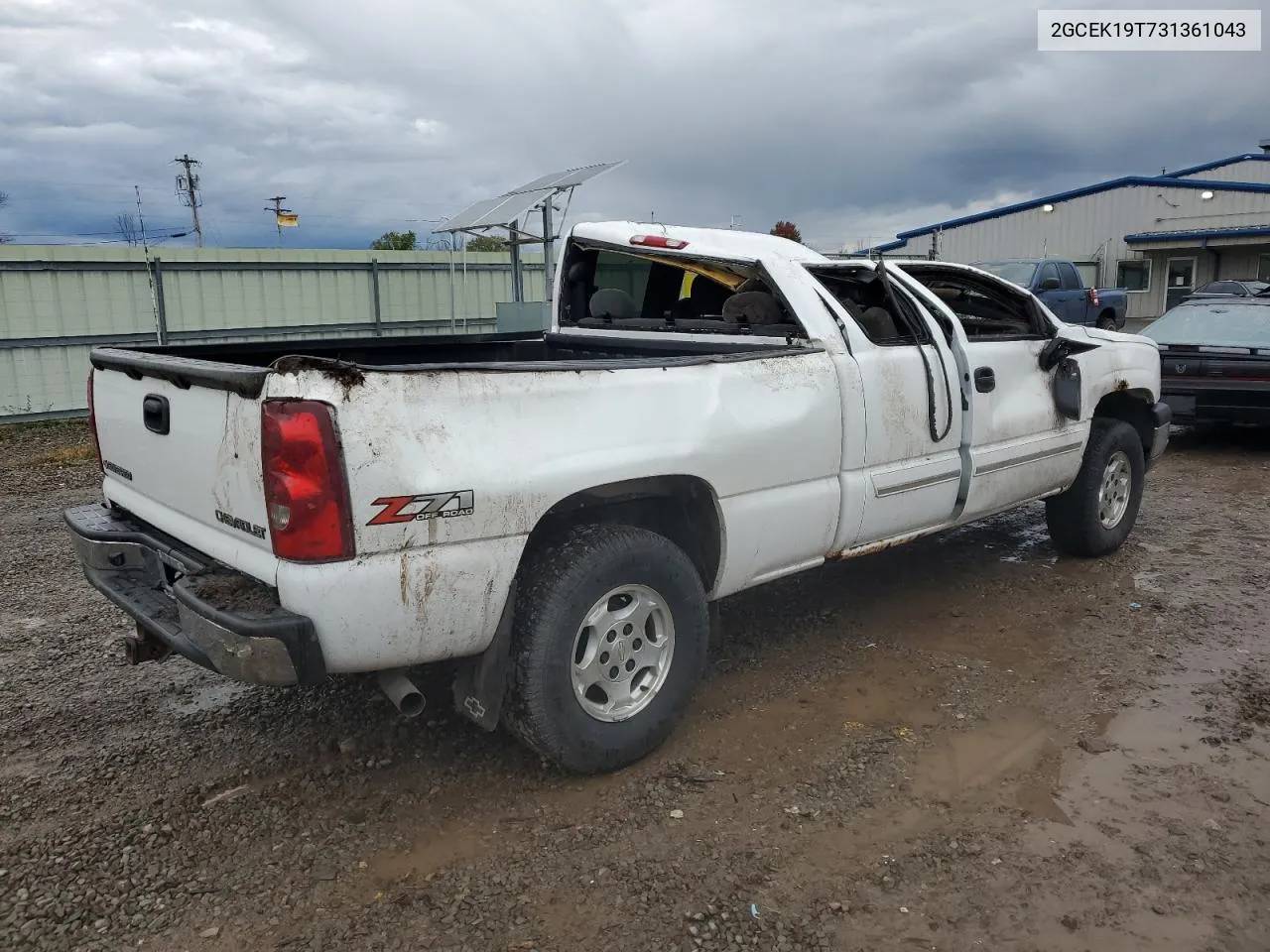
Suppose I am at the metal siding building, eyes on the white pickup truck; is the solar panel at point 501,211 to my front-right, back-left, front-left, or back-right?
front-right

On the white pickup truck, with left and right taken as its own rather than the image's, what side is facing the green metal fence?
left

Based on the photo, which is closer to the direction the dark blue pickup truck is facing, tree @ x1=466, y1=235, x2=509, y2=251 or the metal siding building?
the tree

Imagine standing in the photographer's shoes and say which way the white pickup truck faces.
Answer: facing away from the viewer and to the right of the viewer

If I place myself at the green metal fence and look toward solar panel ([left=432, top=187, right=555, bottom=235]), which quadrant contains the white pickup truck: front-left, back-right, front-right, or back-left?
front-right

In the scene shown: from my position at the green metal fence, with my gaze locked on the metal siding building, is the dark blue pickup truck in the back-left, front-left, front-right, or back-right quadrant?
front-right

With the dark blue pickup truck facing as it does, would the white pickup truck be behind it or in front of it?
in front

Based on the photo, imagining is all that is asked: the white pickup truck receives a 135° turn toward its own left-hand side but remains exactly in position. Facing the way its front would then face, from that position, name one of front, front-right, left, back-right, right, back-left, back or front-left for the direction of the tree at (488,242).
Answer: right

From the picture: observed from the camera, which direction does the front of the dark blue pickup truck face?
facing the viewer and to the left of the viewer

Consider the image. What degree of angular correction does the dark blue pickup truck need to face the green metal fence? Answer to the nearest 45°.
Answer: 0° — it already faces it

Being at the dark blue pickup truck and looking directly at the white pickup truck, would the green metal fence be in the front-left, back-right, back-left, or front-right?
front-right

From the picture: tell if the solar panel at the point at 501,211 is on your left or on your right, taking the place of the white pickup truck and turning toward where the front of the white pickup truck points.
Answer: on your left

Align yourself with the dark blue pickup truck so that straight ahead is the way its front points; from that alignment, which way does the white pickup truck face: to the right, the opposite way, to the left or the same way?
the opposite way

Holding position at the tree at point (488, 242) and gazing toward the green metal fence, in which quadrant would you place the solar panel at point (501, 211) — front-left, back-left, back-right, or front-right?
front-left

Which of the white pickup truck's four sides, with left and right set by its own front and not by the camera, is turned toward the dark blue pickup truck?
front
